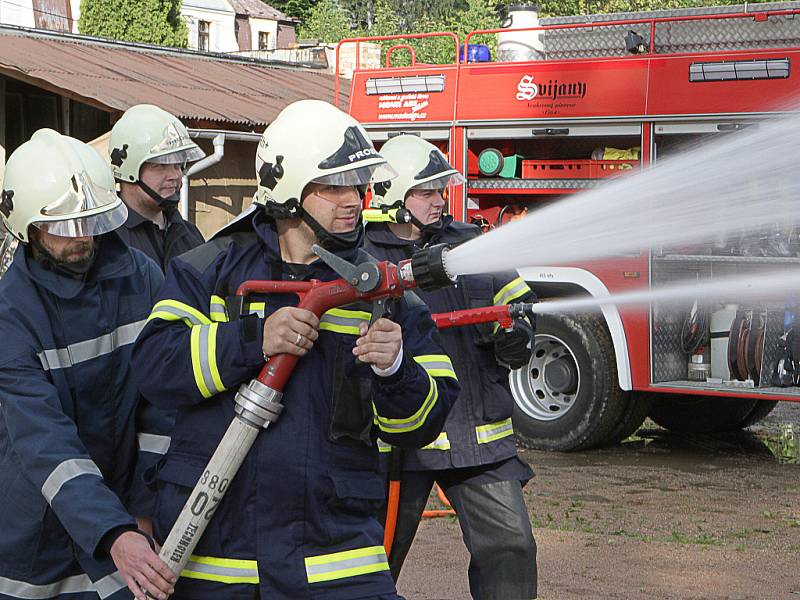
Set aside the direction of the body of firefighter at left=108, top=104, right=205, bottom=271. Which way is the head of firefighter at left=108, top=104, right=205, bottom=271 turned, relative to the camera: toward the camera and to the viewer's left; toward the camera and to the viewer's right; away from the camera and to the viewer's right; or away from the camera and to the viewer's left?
toward the camera and to the viewer's right

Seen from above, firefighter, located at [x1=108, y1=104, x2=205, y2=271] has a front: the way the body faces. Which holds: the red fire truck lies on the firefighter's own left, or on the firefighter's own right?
on the firefighter's own left

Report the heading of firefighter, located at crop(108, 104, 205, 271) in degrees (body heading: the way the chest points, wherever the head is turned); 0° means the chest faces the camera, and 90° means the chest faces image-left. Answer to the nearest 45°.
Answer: approximately 315°

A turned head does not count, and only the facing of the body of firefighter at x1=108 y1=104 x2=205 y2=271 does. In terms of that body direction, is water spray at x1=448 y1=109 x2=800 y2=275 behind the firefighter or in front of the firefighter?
in front

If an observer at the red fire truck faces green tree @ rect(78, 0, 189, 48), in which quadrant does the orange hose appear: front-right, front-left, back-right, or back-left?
back-left

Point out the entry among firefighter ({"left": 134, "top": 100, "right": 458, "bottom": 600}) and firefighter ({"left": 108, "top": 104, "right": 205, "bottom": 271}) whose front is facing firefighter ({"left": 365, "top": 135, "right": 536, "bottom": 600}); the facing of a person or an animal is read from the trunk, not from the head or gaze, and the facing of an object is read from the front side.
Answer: firefighter ({"left": 108, "top": 104, "right": 205, "bottom": 271})

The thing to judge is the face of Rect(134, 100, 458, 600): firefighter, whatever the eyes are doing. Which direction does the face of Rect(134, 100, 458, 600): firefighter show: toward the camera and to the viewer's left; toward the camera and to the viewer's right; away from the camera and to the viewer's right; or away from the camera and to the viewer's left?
toward the camera and to the viewer's right

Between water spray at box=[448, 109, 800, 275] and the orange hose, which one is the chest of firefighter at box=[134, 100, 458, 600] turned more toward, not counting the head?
the water spray

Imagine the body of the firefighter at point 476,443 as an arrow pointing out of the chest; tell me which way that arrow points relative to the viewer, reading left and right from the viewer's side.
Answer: facing the viewer and to the right of the viewer

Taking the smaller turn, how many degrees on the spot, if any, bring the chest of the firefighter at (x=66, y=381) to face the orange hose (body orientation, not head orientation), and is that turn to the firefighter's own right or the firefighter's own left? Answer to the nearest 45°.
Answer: approximately 90° to the firefighter's own left

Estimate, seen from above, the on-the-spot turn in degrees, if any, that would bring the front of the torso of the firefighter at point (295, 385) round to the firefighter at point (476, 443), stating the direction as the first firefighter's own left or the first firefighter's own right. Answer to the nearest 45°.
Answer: approximately 90° to the first firefighter's own left
